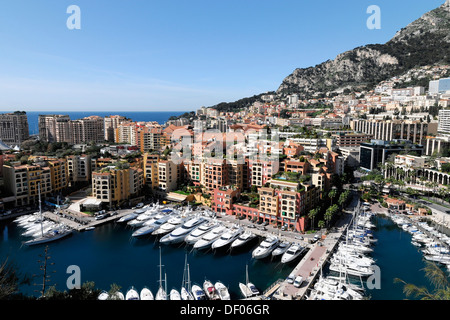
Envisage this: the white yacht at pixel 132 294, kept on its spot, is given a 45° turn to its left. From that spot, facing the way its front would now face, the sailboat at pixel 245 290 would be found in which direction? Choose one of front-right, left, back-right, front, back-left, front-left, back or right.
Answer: back-right

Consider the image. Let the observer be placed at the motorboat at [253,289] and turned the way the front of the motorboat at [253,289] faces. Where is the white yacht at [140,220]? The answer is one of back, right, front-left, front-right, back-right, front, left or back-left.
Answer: front

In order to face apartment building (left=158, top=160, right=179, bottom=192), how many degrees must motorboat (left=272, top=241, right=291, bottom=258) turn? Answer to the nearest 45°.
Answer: approximately 90° to its right

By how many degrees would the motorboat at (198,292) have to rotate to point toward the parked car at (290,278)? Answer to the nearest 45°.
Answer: approximately 135° to its right

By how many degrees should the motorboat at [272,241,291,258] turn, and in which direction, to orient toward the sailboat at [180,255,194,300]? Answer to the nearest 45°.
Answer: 0° — it already faces it

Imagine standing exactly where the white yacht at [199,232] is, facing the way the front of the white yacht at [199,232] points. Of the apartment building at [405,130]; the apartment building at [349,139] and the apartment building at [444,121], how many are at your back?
3

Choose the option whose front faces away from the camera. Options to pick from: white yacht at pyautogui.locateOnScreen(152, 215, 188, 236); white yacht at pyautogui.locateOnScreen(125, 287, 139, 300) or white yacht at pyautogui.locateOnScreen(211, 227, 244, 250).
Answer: white yacht at pyautogui.locateOnScreen(125, 287, 139, 300)

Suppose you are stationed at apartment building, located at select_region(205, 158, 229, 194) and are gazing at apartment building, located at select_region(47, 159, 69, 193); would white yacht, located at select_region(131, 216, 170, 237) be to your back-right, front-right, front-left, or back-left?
front-left

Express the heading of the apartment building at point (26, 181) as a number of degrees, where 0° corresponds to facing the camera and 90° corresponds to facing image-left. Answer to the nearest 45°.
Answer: approximately 315°

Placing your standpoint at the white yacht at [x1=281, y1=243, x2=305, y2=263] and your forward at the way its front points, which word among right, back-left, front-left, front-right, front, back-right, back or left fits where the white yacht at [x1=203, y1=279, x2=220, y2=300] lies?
front

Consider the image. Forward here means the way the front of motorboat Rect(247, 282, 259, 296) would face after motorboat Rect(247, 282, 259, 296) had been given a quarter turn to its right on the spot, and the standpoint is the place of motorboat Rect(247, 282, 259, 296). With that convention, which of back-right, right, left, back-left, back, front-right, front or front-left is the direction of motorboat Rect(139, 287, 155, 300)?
back-left

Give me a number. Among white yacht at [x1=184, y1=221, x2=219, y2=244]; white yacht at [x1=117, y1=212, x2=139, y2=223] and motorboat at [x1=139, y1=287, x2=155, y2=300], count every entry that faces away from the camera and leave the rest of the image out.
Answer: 1

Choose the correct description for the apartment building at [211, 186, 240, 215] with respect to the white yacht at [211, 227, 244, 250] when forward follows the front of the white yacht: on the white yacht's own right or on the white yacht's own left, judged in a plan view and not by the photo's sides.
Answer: on the white yacht's own right

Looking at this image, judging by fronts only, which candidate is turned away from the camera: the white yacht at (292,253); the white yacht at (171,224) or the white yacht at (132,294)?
the white yacht at (132,294)

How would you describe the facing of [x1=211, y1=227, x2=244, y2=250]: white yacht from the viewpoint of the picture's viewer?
facing the viewer and to the left of the viewer

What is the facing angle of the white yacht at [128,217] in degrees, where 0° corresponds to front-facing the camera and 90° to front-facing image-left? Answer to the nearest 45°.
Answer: approximately 45°

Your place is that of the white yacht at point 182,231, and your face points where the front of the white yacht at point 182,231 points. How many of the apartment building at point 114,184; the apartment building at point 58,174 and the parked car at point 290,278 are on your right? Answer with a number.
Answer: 2
